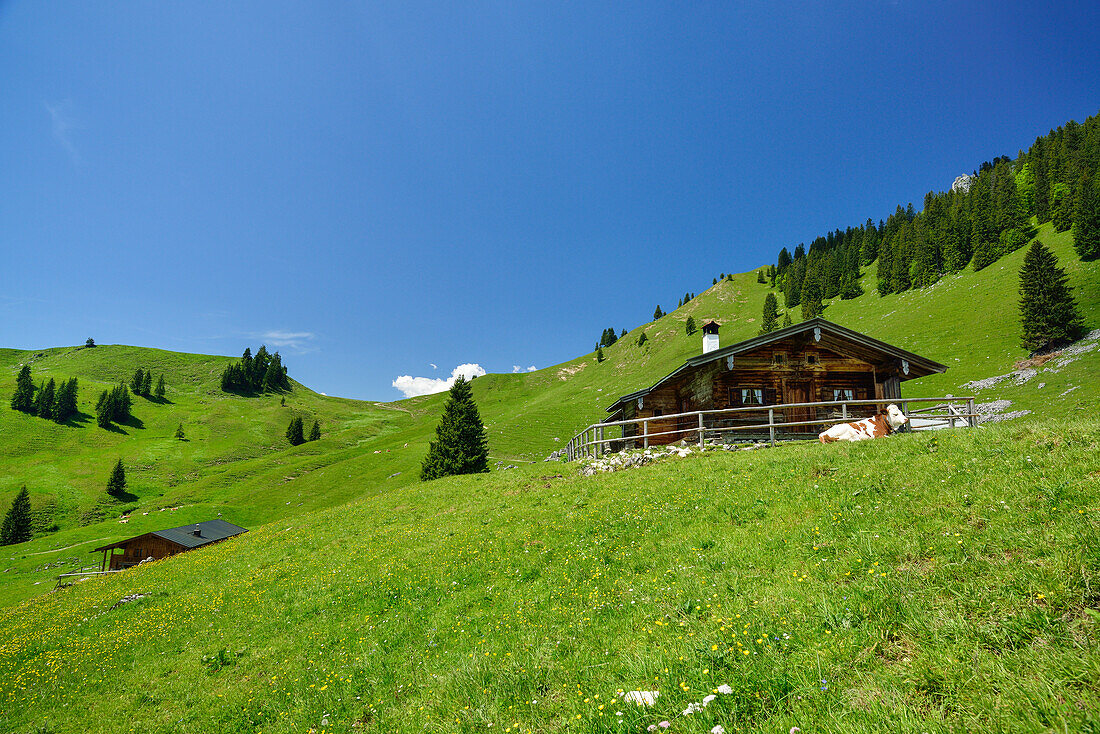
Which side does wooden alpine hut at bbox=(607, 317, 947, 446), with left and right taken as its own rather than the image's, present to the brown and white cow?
front

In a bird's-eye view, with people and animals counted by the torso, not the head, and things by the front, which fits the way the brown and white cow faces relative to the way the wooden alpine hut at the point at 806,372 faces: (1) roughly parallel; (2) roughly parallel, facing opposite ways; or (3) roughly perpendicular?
roughly perpendicular

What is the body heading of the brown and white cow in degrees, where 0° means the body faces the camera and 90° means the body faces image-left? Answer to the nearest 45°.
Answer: approximately 270°

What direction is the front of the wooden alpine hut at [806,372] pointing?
toward the camera

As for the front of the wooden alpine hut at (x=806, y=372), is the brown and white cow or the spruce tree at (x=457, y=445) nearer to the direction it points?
the brown and white cow

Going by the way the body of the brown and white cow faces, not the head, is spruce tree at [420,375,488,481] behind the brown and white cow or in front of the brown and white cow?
behind

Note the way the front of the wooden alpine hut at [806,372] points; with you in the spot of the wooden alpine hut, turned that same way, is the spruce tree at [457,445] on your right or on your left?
on your right

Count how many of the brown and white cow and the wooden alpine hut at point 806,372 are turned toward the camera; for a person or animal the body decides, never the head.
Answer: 1

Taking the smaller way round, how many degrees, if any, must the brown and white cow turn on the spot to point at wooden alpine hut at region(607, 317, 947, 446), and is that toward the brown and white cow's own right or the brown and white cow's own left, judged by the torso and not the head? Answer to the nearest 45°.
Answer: approximately 90° to the brown and white cow's own left
